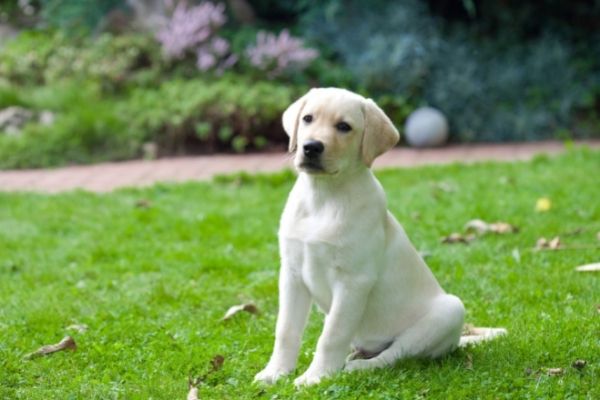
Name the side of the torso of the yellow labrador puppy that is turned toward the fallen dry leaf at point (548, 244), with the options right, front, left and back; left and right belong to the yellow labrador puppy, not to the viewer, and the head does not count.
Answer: back

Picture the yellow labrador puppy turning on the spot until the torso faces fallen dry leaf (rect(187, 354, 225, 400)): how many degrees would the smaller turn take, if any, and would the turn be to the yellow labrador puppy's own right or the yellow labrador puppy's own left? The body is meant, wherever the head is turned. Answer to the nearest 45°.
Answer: approximately 45° to the yellow labrador puppy's own right

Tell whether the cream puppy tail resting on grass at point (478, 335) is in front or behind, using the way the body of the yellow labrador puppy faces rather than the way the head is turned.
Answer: behind

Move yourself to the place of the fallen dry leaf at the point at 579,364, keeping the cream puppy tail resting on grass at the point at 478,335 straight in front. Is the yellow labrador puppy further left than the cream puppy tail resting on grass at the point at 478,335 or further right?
left

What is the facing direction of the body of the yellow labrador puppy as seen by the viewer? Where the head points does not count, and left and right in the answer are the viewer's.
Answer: facing the viewer and to the left of the viewer

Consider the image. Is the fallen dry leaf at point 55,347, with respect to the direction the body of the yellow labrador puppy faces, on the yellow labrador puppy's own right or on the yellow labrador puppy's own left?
on the yellow labrador puppy's own right

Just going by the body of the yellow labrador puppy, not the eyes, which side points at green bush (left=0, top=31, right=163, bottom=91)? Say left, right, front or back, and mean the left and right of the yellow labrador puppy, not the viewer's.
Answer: right

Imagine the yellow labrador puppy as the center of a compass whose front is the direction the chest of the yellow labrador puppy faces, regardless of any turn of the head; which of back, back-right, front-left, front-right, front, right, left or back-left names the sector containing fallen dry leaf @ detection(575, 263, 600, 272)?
back

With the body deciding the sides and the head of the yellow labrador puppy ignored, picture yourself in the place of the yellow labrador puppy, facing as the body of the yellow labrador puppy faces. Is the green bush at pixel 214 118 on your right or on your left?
on your right

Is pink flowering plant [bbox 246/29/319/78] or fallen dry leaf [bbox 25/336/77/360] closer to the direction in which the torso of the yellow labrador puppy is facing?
the fallen dry leaf

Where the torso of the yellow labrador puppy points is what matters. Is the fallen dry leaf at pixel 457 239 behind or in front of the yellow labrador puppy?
behind
